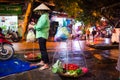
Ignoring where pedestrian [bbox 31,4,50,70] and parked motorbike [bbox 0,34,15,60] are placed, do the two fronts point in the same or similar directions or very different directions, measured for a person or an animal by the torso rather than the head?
very different directions
